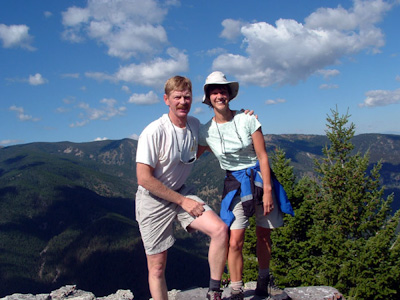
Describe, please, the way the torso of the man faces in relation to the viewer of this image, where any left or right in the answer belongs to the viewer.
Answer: facing the viewer and to the right of the viewer

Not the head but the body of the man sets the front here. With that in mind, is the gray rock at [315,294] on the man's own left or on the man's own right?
on the man's own left

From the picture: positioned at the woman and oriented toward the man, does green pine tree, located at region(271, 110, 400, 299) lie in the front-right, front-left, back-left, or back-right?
back-right

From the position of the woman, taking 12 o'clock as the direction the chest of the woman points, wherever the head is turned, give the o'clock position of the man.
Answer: The man is roughly at 2 o'clock from the woman.

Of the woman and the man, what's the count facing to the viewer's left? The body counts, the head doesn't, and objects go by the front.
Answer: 0

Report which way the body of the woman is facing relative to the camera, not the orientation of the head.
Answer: toward the camera

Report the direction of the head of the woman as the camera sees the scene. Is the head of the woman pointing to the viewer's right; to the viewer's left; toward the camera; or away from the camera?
toward the camera

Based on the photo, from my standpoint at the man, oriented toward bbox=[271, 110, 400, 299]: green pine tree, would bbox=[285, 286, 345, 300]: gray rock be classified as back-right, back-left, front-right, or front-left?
front-right

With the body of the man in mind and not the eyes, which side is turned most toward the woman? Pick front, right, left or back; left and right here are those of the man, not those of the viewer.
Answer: left

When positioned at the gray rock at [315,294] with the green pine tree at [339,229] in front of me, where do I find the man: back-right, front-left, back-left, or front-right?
back-left
